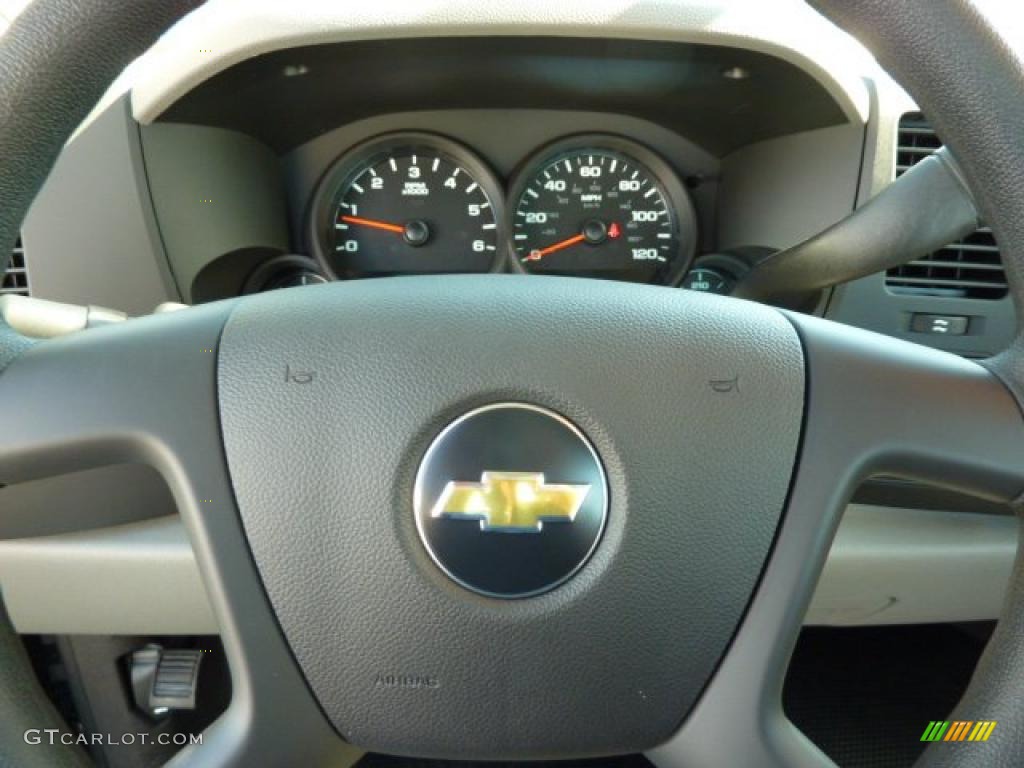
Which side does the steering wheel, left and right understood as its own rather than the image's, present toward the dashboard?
back

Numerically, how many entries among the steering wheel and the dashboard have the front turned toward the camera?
2

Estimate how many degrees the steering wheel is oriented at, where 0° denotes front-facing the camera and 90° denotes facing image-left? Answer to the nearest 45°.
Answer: approximately 0°

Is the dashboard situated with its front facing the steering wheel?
yes
